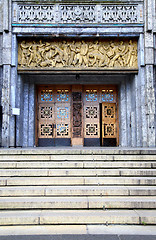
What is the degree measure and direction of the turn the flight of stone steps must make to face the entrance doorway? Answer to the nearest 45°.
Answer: approximately 180°

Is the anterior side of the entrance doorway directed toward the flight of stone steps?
yes

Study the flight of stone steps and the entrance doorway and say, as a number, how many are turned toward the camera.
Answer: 2

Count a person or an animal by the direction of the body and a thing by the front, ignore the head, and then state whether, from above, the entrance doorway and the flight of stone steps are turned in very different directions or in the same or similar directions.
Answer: same or similar directions

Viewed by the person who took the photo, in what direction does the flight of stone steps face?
facing the viewer
